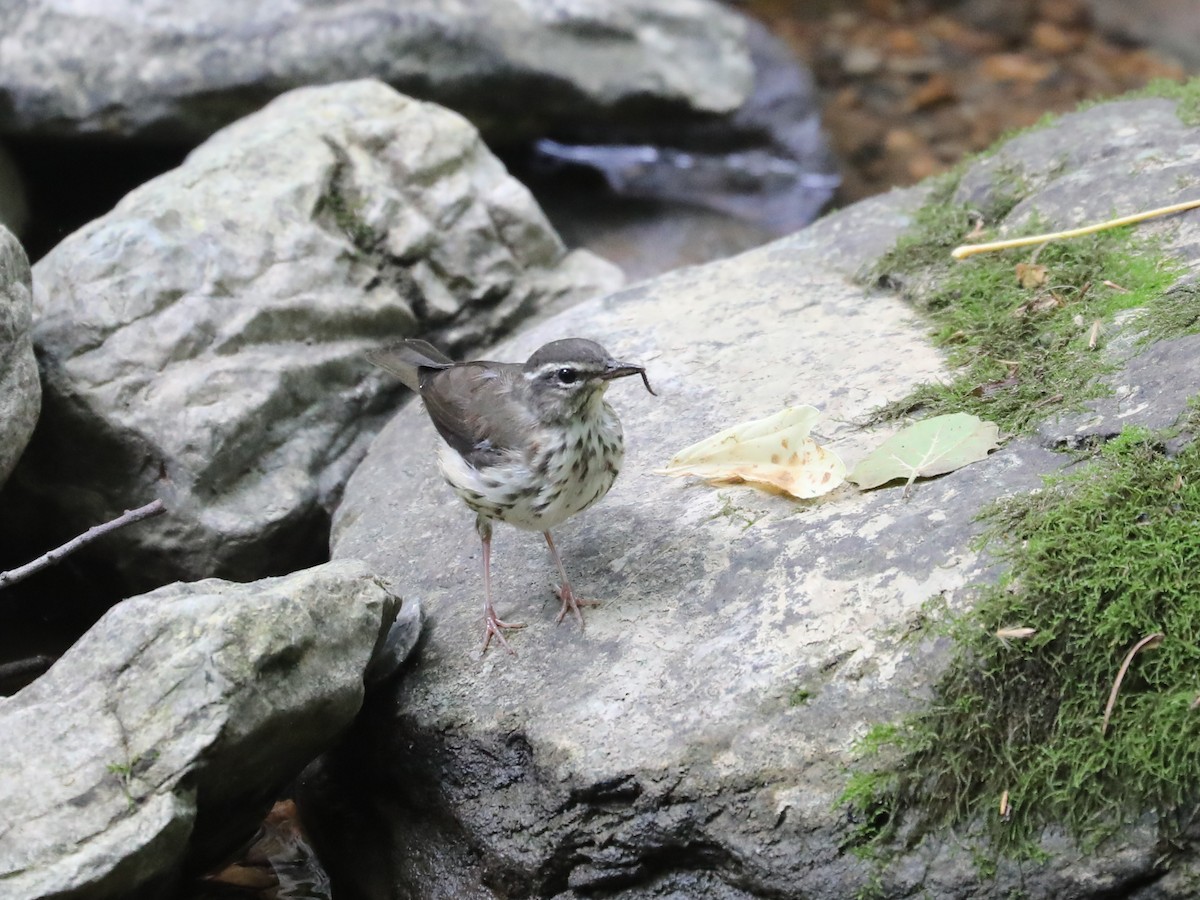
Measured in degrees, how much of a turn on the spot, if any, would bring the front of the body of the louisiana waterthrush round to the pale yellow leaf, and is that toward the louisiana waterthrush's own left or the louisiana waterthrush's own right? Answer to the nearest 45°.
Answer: approximately 45° to the louisiana waterthrush's own left

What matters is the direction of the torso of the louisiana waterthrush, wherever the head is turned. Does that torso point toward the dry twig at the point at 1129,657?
yes

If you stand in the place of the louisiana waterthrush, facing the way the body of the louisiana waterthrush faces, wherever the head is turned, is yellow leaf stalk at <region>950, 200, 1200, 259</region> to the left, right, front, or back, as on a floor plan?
left

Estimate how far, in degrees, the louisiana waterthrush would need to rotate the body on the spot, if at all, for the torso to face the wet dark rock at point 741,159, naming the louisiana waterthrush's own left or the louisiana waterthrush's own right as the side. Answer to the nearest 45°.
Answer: approximately 135° to the louisiana waterthrush's own left

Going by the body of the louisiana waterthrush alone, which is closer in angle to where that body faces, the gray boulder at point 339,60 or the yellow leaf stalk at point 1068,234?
the yellow leaf stalk

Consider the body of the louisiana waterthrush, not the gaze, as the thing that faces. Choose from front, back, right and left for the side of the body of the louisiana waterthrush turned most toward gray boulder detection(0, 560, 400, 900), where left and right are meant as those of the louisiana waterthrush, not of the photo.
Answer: right

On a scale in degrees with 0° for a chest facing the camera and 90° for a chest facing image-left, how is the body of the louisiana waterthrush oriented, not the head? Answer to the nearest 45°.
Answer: approximately 315°

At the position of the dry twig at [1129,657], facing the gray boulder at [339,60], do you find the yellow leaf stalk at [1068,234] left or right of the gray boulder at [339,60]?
right

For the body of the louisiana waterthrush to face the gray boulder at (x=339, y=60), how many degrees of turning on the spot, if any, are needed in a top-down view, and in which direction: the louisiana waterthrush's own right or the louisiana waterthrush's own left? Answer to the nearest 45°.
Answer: approximately 135° to the louisiana waterthrush's own left

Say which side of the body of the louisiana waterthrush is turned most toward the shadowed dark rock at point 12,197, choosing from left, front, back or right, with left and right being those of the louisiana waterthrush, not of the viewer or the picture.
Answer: back

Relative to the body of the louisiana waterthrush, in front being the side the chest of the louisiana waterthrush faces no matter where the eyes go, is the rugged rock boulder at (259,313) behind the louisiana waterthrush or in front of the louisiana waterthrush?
behind
